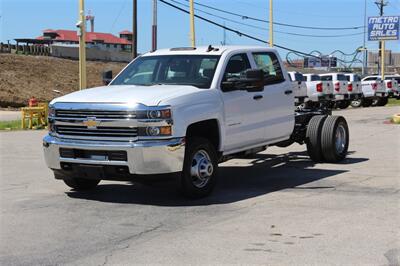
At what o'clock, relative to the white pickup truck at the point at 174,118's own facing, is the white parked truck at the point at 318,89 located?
The white parked truck is roughly at 5 o'clock from the white pickup truck.

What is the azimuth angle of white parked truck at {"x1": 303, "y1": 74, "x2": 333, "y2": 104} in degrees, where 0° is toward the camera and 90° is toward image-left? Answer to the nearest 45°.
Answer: approximately 135°

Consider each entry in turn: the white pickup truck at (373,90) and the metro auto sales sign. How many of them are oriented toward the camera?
1

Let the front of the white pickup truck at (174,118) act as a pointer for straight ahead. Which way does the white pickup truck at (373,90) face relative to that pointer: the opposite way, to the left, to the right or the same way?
to the right

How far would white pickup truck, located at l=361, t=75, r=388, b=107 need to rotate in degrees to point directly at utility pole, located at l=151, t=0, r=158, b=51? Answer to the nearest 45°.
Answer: approximately 45° to its left

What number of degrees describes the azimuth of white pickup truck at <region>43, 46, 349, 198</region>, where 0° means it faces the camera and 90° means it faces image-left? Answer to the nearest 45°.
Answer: approximately 45°

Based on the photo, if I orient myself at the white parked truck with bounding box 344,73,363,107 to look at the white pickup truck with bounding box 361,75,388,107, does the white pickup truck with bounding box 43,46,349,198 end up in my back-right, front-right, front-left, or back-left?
back-right

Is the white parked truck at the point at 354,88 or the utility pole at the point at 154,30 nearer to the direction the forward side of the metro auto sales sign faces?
the white parked truck

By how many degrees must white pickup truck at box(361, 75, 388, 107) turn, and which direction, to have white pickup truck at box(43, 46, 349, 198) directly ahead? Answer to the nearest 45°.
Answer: approximately 135° to its left

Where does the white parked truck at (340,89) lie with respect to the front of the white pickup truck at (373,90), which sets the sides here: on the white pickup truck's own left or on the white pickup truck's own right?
on the white pickup truck's own left

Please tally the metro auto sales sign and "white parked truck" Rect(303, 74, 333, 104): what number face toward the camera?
1

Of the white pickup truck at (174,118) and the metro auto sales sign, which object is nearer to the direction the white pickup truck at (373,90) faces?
the metro auto sales sign

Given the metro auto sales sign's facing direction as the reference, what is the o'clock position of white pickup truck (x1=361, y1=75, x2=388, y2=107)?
The white pickup truck is roughly at 12 o'clock from the metro auto sales sign.

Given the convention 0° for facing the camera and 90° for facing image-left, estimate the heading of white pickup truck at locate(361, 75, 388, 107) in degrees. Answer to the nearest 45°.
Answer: approximately 135°
